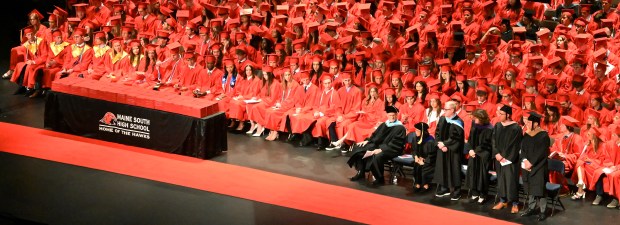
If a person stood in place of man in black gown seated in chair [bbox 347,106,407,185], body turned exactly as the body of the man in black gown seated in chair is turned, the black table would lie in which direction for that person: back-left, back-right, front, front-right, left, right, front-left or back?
front-right

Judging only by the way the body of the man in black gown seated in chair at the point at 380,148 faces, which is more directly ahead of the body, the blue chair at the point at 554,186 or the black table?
the black table

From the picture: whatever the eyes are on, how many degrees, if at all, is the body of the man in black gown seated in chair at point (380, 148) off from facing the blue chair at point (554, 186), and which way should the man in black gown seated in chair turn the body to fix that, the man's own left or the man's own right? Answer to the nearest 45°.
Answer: approximately 135° to the man's own left

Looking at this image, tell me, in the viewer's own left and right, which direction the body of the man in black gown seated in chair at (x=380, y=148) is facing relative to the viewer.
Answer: facing the viewer and to the left of the viewer

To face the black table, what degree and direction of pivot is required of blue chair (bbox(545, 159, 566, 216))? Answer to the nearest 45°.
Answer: approximately 45° to its right

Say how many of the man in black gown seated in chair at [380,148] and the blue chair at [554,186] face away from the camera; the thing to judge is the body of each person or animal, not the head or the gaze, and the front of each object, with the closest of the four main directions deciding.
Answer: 0
